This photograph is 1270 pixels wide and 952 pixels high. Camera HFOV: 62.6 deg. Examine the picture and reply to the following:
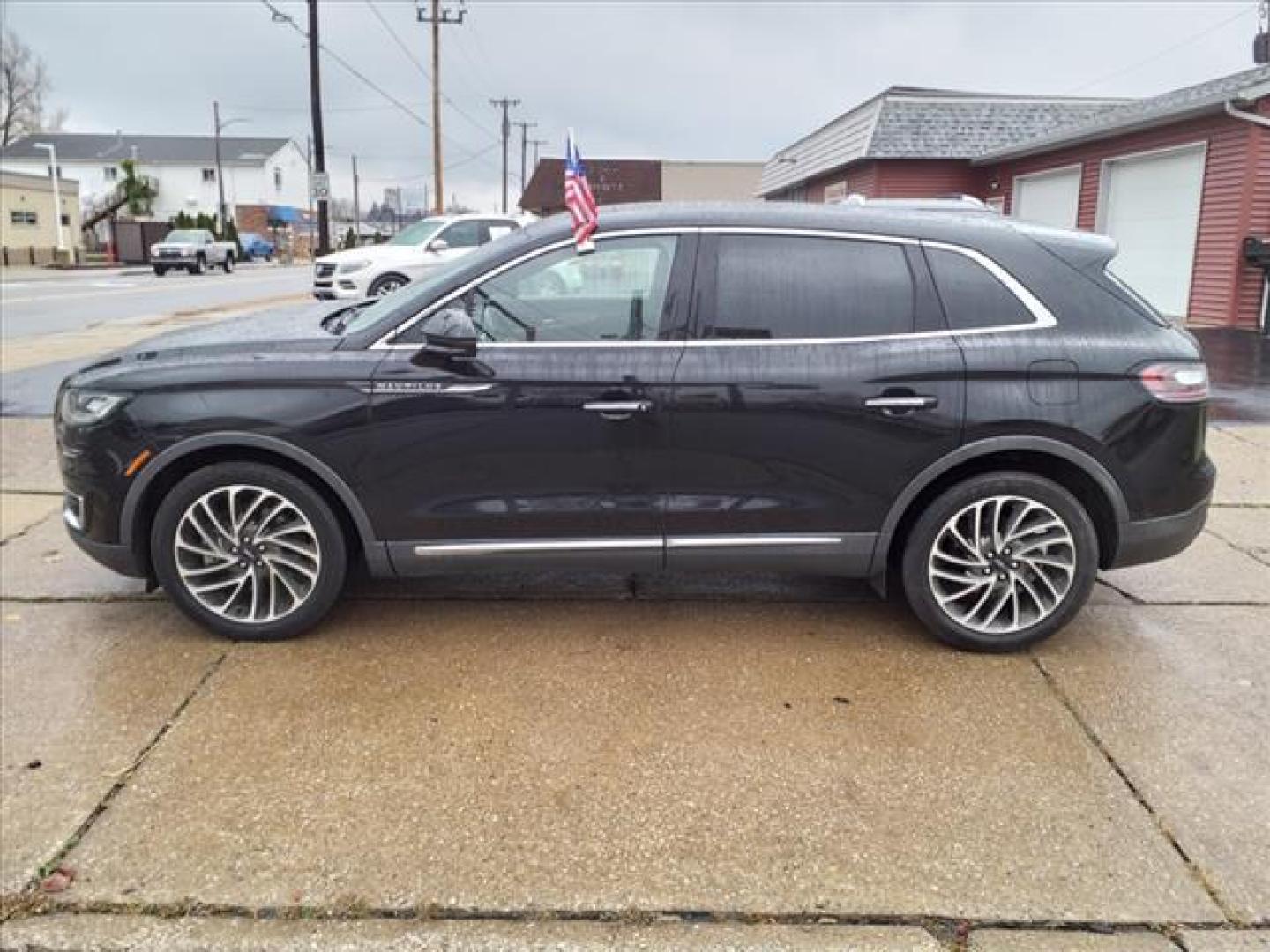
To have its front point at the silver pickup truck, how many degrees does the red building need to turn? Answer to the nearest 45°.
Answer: approximately 90° to its right

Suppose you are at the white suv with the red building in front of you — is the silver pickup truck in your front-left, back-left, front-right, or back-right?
back-left

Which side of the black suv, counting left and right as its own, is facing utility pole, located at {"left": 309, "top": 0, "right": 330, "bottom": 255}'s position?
right

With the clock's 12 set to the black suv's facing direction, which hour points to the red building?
The red building is roughly at 4 o'clock from the black suv.

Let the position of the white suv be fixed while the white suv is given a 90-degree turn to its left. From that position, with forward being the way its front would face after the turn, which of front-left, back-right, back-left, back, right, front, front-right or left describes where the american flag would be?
front-right

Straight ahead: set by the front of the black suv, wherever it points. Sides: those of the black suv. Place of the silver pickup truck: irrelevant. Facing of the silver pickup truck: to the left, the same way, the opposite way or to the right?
to the left

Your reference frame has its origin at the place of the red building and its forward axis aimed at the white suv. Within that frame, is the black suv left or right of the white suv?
left

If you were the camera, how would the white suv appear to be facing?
facing the viewer and to the left of the viewer

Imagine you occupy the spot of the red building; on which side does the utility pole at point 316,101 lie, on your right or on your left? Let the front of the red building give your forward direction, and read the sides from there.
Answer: on your right

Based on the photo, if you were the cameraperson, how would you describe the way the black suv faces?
facing to the left of the viewer

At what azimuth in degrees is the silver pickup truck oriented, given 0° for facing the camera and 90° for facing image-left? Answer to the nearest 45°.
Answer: approximately 45°
